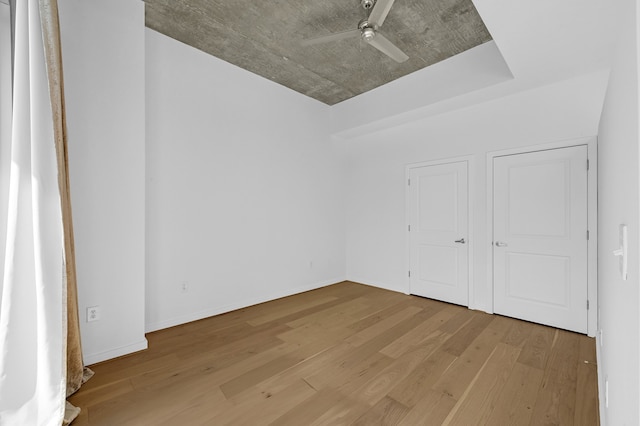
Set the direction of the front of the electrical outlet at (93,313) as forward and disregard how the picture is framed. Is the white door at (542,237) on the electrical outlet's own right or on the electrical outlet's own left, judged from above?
on the electrical outlet's own left

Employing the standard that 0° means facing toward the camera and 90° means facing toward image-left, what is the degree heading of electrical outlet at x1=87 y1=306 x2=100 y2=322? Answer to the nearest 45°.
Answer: approximately 0°

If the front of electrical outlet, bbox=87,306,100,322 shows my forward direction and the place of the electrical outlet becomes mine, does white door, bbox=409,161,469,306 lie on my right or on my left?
on my left
